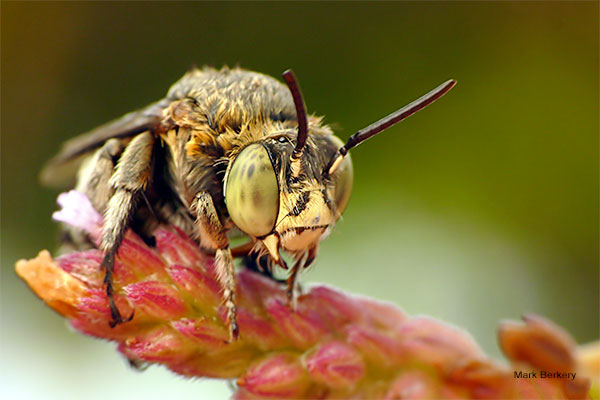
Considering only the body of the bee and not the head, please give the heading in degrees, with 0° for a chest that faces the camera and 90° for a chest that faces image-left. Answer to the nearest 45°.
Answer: approximately 315°
